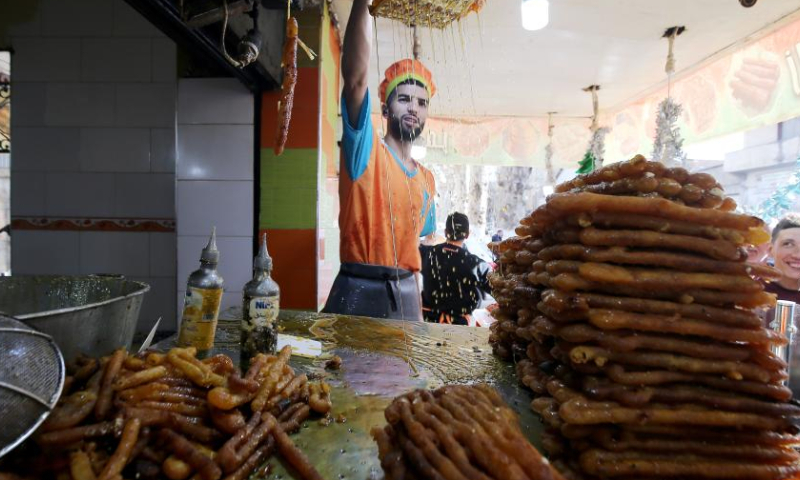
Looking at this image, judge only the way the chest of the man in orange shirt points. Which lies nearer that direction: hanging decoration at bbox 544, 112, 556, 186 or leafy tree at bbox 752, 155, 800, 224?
the leafy tree

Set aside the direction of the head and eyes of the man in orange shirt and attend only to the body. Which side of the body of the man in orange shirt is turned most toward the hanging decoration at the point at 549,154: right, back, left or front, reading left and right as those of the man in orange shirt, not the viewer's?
left

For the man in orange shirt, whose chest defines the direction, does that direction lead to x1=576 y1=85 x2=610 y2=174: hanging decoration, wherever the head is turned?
no

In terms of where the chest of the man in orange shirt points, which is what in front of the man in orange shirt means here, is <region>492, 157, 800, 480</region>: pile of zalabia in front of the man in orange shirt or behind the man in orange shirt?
in front

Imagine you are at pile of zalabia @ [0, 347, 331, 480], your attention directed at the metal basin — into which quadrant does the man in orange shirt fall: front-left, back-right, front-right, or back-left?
front-right

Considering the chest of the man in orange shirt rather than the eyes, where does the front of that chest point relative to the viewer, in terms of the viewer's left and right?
facing the viewer and to the right of the viewer

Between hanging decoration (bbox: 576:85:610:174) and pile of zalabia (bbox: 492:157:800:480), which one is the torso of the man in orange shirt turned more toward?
the pile of zalabia

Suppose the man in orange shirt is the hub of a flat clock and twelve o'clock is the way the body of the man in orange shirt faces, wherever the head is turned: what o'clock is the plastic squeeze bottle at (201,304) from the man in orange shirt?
The plastic squeeze bottle is roughly at 2 o'clock from the man in orange shirt.

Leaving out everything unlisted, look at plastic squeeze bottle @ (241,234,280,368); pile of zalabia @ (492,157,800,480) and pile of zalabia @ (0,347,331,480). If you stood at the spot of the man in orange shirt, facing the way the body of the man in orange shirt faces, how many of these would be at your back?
0

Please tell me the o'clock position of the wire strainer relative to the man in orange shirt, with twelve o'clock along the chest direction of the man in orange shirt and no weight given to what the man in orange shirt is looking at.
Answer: The wire strainer is roughly at 2 o'clock from the man in orange shirt.

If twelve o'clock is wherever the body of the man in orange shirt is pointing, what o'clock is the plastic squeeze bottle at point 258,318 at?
The plastic squeeze bottle is roughly at 2 o'clock from the man in orange shirt.

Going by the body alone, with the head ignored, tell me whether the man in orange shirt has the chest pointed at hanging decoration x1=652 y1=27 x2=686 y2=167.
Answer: no

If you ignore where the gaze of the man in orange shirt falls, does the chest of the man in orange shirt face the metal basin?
no
